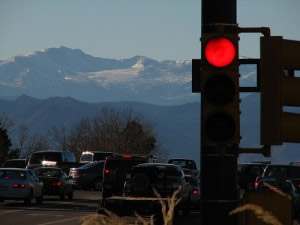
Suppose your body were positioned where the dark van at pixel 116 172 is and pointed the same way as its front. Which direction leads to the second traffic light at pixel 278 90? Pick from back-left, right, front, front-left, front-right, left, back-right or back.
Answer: back

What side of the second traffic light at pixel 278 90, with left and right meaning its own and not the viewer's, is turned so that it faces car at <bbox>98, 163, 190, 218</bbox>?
left

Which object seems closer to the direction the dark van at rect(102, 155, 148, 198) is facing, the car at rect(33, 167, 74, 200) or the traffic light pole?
the car

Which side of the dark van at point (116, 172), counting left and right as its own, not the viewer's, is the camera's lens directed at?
back

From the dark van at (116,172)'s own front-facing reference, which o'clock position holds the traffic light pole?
The traffic light pole is roughly at 6 o'clock from the dark van.

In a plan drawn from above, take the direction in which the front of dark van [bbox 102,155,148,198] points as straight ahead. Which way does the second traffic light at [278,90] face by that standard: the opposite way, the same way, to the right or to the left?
to the right

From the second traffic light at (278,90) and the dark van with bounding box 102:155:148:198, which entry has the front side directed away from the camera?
the dark van

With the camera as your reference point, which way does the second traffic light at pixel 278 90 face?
facing to the right of the viewer

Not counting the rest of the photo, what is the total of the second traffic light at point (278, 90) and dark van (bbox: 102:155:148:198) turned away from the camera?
1

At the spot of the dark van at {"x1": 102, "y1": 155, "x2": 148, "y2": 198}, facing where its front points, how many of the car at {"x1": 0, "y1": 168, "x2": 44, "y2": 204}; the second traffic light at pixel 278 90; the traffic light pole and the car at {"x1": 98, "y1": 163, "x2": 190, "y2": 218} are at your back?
3
